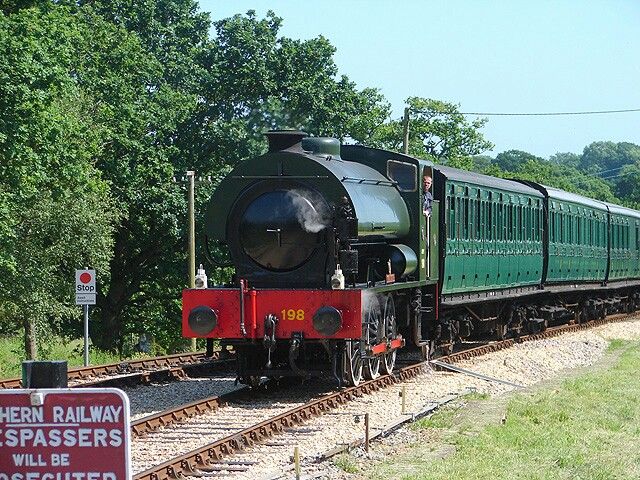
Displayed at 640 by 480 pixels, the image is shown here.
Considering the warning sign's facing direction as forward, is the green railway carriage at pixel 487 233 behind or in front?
behind

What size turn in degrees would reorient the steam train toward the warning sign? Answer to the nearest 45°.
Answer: approximately 45° to its left

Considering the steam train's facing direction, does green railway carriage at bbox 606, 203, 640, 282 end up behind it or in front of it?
behind

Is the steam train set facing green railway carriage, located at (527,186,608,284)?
no

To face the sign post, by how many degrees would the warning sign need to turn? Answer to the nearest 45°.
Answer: approximately 180°

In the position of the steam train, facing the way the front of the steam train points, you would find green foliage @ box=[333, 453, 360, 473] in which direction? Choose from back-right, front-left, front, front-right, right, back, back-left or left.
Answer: front-left

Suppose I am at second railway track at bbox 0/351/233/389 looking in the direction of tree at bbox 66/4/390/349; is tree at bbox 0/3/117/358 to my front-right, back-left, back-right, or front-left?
front-left

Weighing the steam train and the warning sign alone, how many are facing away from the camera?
0

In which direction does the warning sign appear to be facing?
toward the camera

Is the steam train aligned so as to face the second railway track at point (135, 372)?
no

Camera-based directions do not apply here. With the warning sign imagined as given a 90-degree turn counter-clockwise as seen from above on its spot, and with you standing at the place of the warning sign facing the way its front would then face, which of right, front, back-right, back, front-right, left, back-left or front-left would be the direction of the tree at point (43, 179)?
left

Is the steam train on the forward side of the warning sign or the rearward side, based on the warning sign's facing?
on the rearward side

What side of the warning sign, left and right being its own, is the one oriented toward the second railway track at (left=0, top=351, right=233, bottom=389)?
back

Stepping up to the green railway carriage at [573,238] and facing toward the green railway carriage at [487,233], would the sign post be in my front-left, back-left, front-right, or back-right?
front-right

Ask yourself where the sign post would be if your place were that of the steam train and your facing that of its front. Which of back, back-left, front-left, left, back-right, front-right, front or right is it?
right

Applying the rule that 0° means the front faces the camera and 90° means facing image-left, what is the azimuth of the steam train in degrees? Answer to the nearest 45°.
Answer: approximately 45°

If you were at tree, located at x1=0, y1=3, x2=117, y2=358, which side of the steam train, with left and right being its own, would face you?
right

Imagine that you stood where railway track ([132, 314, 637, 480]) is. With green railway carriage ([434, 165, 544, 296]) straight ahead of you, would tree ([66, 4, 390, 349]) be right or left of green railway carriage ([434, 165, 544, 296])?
left
